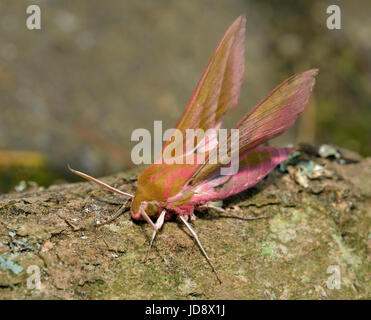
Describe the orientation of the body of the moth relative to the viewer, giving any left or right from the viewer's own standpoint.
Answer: facing the viewer and to the left of the viewer
